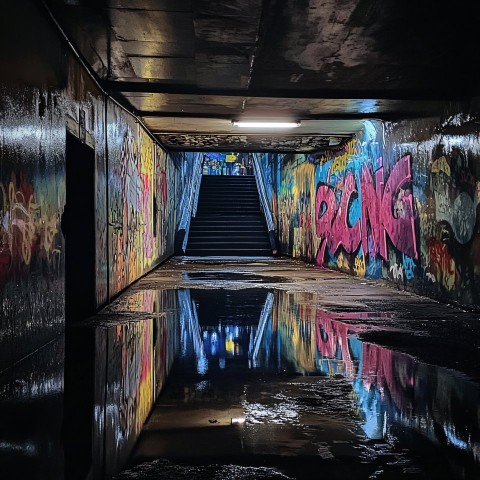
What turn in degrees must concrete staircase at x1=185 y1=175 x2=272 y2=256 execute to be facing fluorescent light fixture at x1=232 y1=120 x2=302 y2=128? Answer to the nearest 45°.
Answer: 0° — it already faces it

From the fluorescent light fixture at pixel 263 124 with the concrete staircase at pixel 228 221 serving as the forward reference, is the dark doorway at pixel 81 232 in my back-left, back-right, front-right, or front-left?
back-left

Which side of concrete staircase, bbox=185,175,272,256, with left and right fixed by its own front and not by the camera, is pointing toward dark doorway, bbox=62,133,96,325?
front

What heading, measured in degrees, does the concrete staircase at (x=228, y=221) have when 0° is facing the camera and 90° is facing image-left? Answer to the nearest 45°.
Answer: approximately 0°

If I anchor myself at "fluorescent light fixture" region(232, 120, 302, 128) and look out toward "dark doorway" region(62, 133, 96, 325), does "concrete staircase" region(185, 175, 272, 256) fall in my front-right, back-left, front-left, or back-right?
back-right
